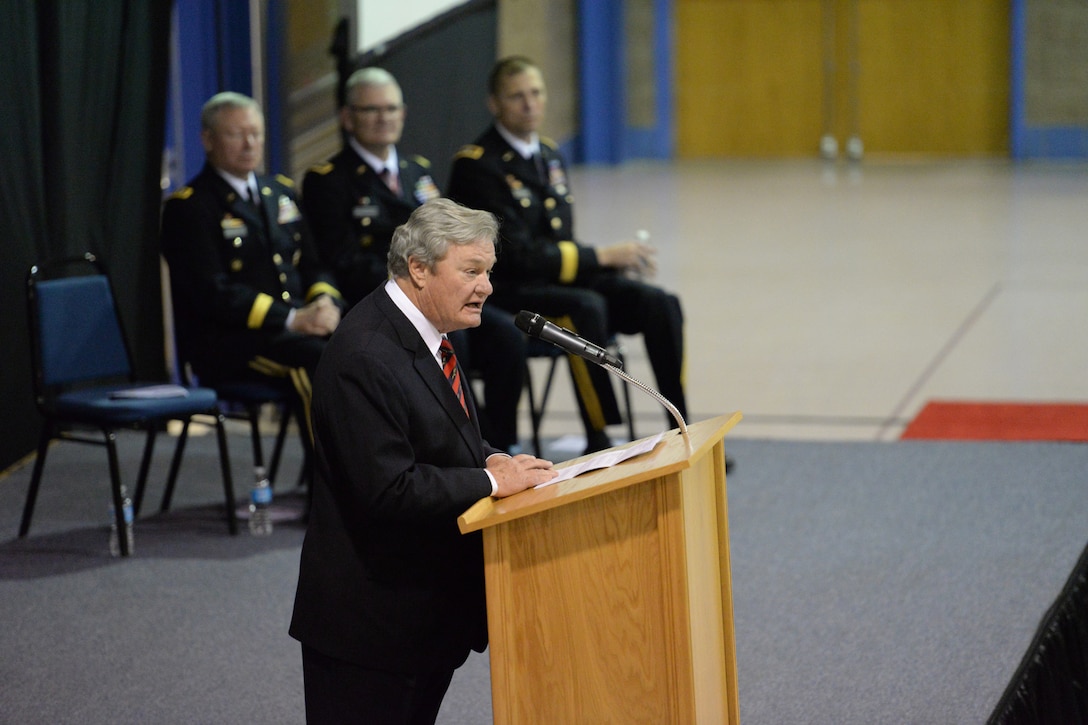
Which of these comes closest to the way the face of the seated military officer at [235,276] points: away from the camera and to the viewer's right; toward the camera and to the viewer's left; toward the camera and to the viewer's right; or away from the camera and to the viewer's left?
toward the camera and to the viewer's right

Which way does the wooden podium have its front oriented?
to the viewer's right

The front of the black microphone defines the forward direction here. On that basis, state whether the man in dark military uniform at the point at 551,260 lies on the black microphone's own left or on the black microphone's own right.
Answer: on the black microphone's own right

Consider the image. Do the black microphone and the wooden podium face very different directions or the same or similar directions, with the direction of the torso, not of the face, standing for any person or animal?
very different directions

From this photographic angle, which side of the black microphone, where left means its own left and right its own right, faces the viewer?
left

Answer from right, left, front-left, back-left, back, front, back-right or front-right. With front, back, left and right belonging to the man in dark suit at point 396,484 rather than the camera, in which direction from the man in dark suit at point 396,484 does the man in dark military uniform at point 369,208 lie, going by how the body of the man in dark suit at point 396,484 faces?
left

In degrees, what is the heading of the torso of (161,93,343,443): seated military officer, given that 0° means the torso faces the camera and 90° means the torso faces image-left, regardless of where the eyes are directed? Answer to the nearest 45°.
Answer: approximately 315°

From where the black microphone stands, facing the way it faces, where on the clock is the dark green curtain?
The dark green curtain is roughly at 2 o'clock from the black microphone.

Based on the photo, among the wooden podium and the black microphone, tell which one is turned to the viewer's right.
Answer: the wooden podium

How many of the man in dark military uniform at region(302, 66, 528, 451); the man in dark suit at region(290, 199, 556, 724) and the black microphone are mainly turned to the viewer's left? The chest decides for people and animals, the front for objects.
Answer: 1

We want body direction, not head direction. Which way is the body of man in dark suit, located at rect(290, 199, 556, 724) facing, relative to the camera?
to the viewer's right

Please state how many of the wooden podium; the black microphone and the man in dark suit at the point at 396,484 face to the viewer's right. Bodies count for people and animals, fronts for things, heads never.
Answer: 2

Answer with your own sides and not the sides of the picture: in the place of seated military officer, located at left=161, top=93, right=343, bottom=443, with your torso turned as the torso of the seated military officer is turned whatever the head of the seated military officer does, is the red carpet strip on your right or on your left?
on your left
